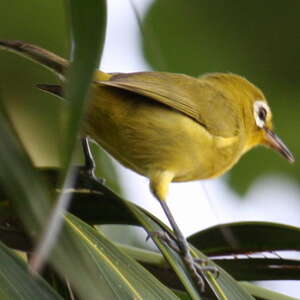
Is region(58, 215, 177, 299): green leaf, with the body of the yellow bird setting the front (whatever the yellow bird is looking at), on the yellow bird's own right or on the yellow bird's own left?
on the yellow bird's own right

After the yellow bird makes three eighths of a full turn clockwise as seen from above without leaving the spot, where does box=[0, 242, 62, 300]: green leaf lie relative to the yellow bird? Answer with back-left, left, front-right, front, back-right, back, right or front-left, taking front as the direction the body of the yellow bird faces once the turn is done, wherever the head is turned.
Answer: front-left

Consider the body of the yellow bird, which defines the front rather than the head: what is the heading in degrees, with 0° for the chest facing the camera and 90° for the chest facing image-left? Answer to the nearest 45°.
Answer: approximately 270°
